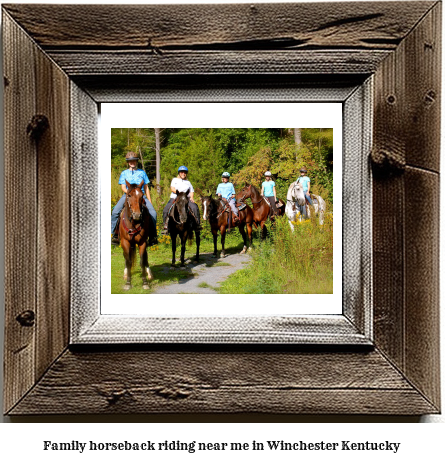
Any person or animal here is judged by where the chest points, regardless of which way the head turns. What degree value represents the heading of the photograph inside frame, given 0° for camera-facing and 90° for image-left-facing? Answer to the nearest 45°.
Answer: approximately 0°
